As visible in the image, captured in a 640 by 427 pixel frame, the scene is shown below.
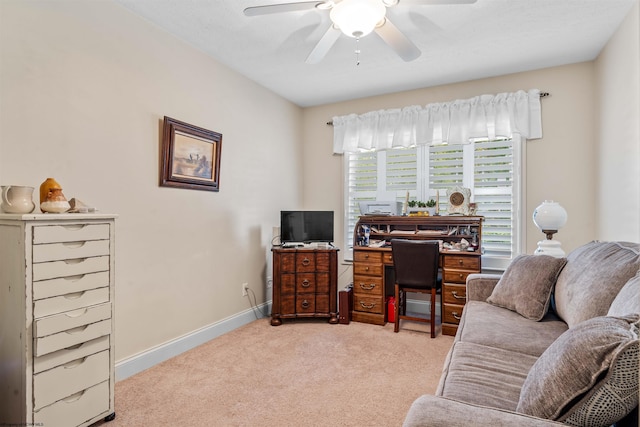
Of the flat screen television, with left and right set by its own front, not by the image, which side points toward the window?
left

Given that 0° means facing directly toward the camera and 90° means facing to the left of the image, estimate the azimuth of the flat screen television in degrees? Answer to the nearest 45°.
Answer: approximately 0°

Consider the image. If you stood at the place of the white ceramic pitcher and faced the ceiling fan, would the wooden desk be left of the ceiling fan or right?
left

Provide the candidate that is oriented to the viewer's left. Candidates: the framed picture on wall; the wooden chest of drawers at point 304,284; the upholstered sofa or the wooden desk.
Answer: the upholstered sofa

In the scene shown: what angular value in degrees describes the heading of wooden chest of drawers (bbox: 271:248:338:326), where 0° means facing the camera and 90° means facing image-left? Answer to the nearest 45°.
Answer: approximately 0°

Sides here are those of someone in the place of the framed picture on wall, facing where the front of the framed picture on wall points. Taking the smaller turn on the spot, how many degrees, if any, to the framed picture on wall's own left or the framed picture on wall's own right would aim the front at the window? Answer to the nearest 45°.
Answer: approximately 45° to the framed picture on wall's own left

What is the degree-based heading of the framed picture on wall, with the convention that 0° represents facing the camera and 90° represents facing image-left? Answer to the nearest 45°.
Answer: approximately 315°

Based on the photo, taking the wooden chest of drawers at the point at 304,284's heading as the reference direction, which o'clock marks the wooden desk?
The wooden desk is roughly at 9 o'clock from the wooden chest of drawers.

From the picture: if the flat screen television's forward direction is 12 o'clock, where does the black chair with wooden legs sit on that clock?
The black chair with wooden legs is roughly at 10 o'clock from the flat screen television.

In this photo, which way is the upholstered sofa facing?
to the viewer's left
